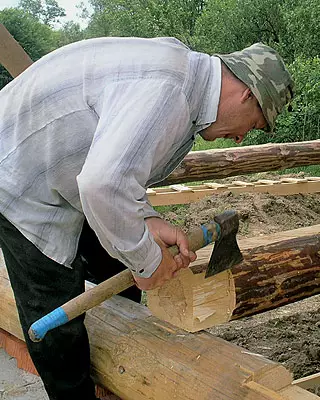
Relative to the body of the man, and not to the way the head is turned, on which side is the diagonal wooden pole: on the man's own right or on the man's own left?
on the man's own left

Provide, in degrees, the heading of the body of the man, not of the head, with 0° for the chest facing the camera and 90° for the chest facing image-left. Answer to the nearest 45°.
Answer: approximately 270°

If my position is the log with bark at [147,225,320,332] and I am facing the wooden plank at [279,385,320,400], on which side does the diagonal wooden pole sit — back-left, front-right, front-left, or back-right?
back-right

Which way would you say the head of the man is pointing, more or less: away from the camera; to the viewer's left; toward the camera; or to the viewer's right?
to the viewer's right

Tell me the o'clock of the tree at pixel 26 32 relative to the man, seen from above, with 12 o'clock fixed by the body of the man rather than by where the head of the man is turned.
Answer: The tree is roughly at 9 o'clock from the man.
